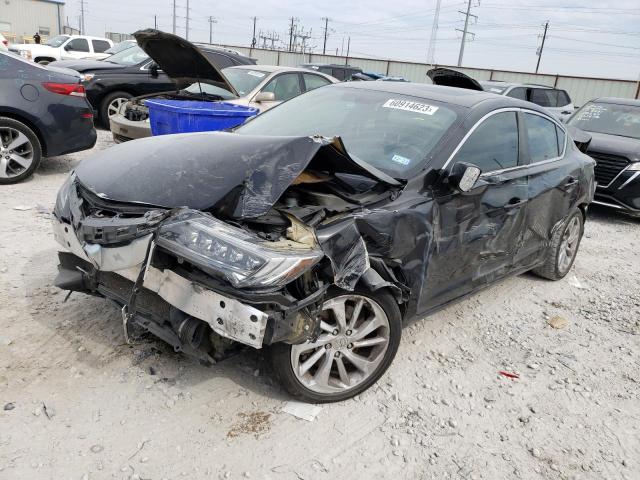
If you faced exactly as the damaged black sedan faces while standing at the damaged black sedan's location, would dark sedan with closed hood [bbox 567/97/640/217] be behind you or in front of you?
behind

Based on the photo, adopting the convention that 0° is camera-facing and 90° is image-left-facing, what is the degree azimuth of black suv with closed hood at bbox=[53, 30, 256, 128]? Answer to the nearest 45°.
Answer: approximately 45°

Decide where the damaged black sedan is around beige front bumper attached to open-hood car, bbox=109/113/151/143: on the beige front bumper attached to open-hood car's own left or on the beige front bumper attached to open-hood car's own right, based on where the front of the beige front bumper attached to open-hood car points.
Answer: on the beige front bumper attached to open-hood car's own left

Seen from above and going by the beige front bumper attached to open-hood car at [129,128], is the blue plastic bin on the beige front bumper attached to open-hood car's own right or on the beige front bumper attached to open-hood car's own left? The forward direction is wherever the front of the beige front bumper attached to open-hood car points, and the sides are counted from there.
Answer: on the beige front bumper attached to open-hood car's own left

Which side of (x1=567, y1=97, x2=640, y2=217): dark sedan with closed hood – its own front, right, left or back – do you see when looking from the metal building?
right

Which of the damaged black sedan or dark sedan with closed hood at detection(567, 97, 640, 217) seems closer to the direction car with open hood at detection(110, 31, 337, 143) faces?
the damaged black sedan

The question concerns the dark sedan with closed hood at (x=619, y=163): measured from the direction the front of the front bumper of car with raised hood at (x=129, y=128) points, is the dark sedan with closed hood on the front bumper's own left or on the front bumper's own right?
on the front bumper's own left
